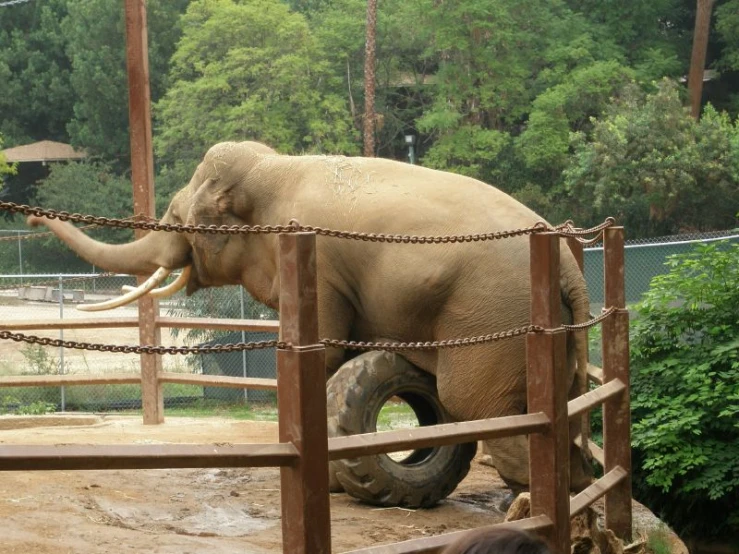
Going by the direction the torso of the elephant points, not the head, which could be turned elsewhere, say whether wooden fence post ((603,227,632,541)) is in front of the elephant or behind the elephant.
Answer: behind

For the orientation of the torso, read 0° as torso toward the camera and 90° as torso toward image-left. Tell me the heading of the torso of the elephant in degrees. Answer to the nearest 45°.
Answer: approximately 90°

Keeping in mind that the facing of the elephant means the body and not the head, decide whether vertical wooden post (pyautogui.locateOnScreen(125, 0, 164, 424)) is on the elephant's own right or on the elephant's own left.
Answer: on the elephant's own right

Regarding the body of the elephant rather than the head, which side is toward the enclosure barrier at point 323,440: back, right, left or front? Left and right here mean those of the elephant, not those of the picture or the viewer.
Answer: left

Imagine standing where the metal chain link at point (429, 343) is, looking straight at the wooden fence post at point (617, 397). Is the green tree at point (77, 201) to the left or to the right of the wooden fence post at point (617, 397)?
left

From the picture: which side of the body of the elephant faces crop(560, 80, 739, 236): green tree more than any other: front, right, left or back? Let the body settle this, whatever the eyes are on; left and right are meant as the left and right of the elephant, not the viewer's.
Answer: right

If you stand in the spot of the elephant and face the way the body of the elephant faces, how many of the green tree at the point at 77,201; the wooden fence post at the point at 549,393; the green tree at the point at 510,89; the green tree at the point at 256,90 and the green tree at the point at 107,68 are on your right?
4

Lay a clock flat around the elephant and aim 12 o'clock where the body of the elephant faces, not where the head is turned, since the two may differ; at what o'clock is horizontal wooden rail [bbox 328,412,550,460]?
The horizontal wooden rail is roughly at 9 o'clock from the elephant.

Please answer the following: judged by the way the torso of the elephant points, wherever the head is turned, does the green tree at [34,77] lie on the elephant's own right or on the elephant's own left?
on the elephant's own right

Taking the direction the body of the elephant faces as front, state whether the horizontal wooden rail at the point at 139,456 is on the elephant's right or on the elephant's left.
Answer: on the elephant's left
